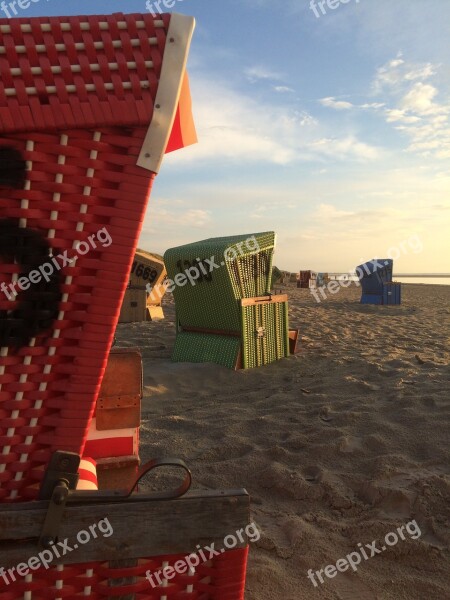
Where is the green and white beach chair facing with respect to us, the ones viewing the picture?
facing away from the viewer and to the right of the viewer
